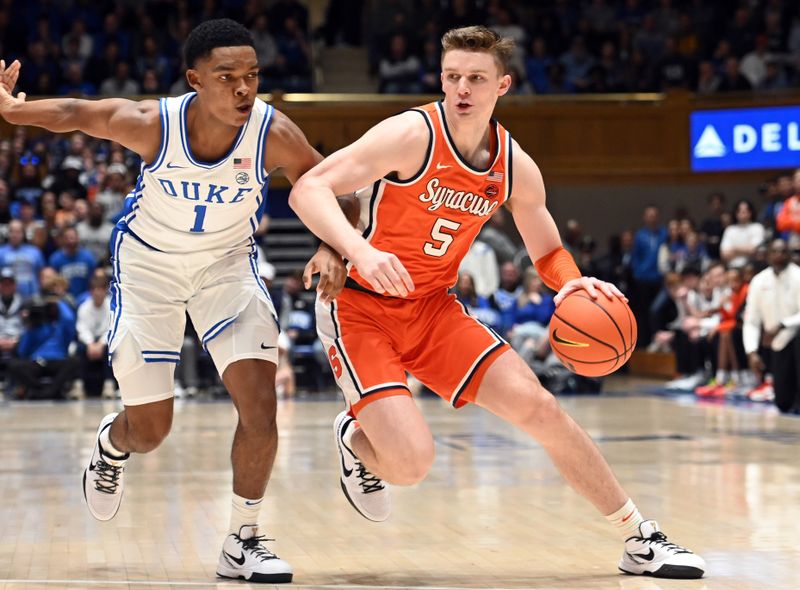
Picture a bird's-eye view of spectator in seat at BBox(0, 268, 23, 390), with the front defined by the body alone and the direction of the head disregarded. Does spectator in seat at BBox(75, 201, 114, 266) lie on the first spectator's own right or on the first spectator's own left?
on the first spectator's own left

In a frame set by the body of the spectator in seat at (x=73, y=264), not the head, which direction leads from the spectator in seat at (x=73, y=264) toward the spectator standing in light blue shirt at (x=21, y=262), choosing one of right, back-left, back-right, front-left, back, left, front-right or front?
right

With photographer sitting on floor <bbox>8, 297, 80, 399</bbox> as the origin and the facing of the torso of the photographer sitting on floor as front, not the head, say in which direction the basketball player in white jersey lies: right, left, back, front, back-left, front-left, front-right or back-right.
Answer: front

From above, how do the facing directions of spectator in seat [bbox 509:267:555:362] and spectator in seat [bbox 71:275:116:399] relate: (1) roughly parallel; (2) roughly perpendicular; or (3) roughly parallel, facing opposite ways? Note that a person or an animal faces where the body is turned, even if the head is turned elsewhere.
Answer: roughly parallel

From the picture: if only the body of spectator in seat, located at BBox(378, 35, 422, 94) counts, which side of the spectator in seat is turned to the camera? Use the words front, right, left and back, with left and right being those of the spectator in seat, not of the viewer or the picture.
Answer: front

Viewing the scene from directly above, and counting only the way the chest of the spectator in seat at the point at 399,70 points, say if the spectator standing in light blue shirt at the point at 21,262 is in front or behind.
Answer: in front

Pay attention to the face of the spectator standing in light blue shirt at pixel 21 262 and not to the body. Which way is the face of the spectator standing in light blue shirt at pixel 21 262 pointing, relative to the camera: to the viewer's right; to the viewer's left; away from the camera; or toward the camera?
toward the camera

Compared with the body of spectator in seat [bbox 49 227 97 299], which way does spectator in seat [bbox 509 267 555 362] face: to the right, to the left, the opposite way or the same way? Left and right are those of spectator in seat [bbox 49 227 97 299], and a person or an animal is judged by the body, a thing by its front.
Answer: the same way

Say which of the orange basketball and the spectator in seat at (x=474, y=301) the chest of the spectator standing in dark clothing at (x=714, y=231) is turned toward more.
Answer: the orange basketball

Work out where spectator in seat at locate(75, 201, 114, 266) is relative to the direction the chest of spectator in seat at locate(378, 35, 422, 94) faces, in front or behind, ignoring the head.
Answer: in front

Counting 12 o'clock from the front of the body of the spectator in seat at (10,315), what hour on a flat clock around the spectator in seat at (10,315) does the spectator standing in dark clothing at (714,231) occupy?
the spectator standing in dark clothing at (714,231) is roughly at 9 o'clock from the spectator in seat at (10,315).

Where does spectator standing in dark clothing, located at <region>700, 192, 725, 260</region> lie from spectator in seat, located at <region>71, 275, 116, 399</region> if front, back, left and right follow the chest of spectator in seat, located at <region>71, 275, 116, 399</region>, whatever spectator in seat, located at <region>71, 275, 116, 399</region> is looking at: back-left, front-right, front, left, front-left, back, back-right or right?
left

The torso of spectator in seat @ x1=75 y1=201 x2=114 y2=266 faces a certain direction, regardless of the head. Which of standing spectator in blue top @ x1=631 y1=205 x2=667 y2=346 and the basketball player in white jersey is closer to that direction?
the basketball player in white jersey

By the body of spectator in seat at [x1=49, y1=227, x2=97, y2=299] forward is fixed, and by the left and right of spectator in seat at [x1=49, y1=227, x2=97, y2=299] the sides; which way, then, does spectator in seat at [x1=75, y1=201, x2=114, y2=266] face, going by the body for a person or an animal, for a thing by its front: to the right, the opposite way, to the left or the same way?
the same way

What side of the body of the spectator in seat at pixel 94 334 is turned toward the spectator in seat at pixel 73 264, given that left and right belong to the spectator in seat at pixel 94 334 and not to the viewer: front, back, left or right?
back
